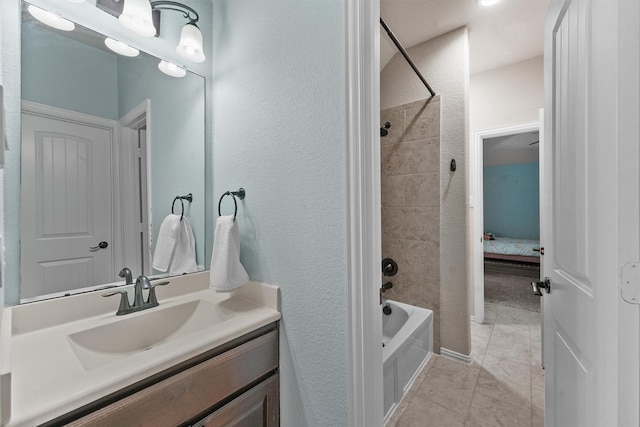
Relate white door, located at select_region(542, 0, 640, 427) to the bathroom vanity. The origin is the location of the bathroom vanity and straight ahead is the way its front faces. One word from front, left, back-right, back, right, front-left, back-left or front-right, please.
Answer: front

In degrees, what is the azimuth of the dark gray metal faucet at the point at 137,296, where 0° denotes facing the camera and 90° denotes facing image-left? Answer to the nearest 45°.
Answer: approximately 315°

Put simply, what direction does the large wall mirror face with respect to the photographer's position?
facing the viewer and to the right of the viewer

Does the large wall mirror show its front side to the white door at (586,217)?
yes

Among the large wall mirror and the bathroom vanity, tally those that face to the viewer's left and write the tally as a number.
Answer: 0
